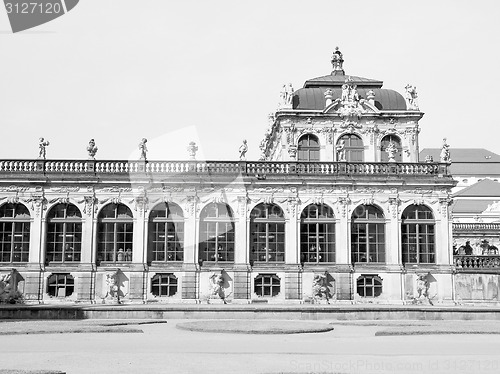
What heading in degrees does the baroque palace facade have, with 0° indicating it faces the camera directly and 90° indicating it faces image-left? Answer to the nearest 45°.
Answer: approximately 0°
